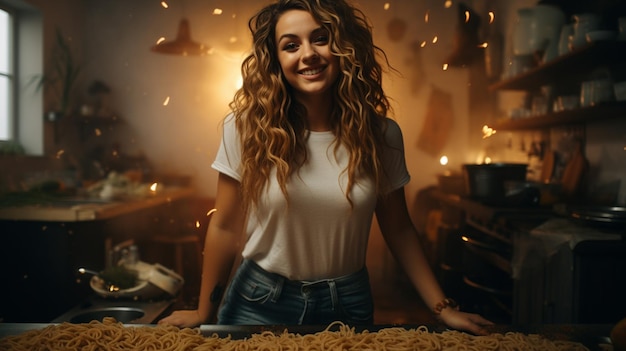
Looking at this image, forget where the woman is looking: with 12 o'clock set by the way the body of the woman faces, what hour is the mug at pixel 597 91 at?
The mug is roughly at 8 o'clock from the woman.

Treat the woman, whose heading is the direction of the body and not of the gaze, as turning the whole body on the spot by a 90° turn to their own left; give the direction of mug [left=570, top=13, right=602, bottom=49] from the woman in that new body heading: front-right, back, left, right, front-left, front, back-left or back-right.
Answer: front-left

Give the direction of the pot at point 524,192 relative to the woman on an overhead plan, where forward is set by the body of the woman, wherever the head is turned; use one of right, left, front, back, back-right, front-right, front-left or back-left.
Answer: back-left

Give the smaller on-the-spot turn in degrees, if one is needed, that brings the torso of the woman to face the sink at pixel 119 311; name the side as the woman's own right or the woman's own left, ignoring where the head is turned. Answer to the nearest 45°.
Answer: approximately 135° to the woman's own right

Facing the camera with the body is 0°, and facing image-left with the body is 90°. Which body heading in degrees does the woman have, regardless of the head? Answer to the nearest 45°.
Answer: approximately 0°

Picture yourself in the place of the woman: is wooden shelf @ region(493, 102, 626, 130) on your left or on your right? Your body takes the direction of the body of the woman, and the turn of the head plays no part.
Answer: on your left

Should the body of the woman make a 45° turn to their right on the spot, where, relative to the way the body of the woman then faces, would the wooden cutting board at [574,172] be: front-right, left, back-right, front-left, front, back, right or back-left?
back

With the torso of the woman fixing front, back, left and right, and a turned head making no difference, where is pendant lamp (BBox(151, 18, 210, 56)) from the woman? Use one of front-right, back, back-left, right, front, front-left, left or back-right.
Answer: back-right

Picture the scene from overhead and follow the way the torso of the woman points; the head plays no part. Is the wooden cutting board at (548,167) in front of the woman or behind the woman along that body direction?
behind
